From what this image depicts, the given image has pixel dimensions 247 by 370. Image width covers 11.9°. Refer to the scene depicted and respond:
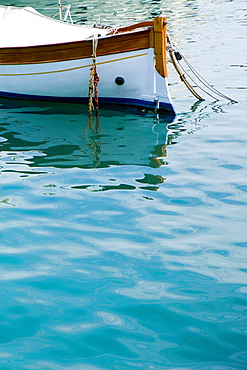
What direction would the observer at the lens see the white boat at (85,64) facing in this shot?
facing the viewer and to the right of the viewer
